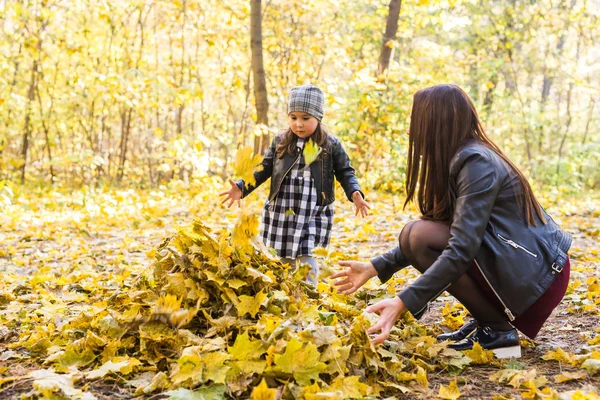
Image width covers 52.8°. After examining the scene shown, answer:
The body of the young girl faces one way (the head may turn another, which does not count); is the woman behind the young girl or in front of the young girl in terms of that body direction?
in front

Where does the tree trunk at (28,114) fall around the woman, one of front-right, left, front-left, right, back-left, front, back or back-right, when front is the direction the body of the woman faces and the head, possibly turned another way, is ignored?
front-right

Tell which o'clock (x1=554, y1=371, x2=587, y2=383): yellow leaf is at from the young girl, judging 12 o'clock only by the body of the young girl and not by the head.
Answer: The yellow leaf is roughly at 11 o'clock from the young girl.

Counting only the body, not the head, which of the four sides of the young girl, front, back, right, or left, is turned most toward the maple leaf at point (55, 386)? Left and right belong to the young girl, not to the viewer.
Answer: front

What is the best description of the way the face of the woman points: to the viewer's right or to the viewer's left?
to the viewer's left

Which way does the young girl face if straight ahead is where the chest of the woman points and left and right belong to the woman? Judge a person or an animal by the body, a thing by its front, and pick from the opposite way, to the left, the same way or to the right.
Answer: to the left

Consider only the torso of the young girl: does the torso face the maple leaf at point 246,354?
yes

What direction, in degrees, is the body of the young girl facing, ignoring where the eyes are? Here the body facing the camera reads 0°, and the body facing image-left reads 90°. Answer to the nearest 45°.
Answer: approximately 0°

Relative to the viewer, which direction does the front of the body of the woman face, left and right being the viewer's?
facing to the left of the viewer

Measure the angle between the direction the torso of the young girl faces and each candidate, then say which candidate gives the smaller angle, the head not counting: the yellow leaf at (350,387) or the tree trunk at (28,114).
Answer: the yellow leaf

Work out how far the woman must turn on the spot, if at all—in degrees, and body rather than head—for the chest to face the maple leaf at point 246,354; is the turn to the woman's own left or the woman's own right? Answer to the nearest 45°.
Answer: approximately 45° to the woman's own left

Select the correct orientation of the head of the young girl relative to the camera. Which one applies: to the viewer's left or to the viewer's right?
to the viewer's left

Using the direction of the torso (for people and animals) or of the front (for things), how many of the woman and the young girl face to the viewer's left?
1
